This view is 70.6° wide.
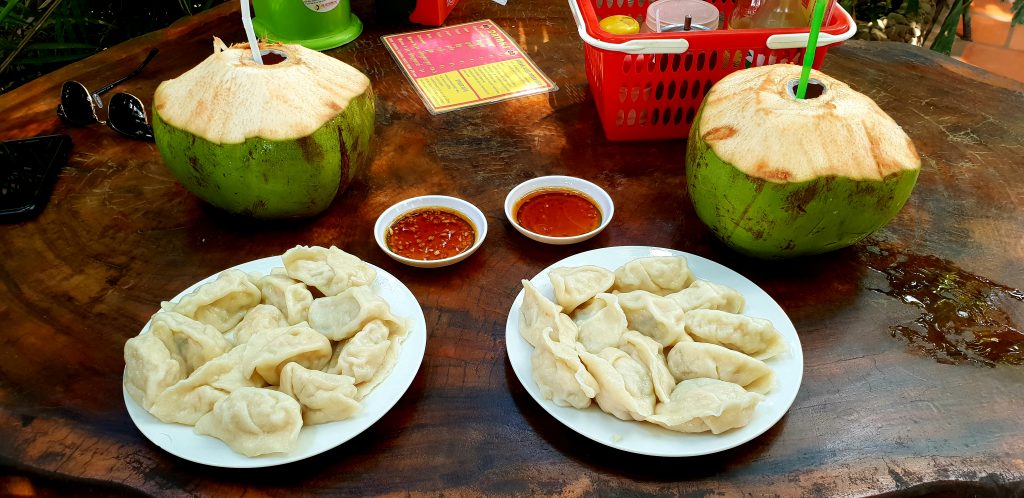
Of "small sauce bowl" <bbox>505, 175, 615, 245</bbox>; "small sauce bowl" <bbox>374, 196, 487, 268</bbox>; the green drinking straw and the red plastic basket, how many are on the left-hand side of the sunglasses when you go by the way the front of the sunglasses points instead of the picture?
4

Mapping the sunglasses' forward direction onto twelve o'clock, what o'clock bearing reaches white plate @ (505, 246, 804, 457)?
The white plate is roughly at 10 o'clock from the sunglasses.

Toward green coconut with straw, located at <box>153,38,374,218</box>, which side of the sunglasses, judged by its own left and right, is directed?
left

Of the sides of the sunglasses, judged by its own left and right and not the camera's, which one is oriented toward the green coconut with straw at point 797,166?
left

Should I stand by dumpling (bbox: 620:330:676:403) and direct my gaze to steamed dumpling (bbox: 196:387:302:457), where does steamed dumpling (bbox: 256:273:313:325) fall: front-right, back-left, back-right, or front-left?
front-right

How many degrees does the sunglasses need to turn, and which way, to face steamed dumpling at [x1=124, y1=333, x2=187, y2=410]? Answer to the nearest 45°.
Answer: approximately 45° to its left

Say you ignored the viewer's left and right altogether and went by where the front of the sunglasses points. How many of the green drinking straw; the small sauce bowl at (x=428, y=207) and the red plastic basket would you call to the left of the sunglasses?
3

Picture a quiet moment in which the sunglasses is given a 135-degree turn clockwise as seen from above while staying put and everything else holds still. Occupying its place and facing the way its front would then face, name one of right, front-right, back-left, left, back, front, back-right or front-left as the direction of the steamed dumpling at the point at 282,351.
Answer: back

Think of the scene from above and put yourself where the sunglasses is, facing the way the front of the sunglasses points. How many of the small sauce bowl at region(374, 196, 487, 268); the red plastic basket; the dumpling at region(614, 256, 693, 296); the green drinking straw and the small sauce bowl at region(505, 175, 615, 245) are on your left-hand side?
5

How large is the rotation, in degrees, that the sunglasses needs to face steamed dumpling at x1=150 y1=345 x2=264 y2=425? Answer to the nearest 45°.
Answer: approximately 45° to its left

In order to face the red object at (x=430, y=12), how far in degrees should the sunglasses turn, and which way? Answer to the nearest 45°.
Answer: approximately 135° to its left

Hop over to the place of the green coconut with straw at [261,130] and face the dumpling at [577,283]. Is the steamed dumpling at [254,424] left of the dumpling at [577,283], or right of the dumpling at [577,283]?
right

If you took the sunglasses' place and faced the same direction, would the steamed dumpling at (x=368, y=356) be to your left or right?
on your left

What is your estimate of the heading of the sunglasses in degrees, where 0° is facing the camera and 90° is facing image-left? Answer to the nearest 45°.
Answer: approximately 45°

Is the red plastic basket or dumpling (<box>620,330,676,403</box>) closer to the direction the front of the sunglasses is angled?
the dumpling

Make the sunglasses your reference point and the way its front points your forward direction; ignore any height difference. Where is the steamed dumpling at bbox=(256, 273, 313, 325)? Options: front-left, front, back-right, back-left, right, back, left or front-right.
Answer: front-left

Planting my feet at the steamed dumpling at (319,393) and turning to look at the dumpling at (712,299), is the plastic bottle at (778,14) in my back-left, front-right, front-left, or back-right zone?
front-left

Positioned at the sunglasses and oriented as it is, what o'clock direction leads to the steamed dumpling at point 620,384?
The steamed dumpling is roughly at 10 o'clock from the sunglasses.

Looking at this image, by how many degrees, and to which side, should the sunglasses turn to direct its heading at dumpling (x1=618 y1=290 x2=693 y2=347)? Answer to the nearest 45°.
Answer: approximately 90° to its left
